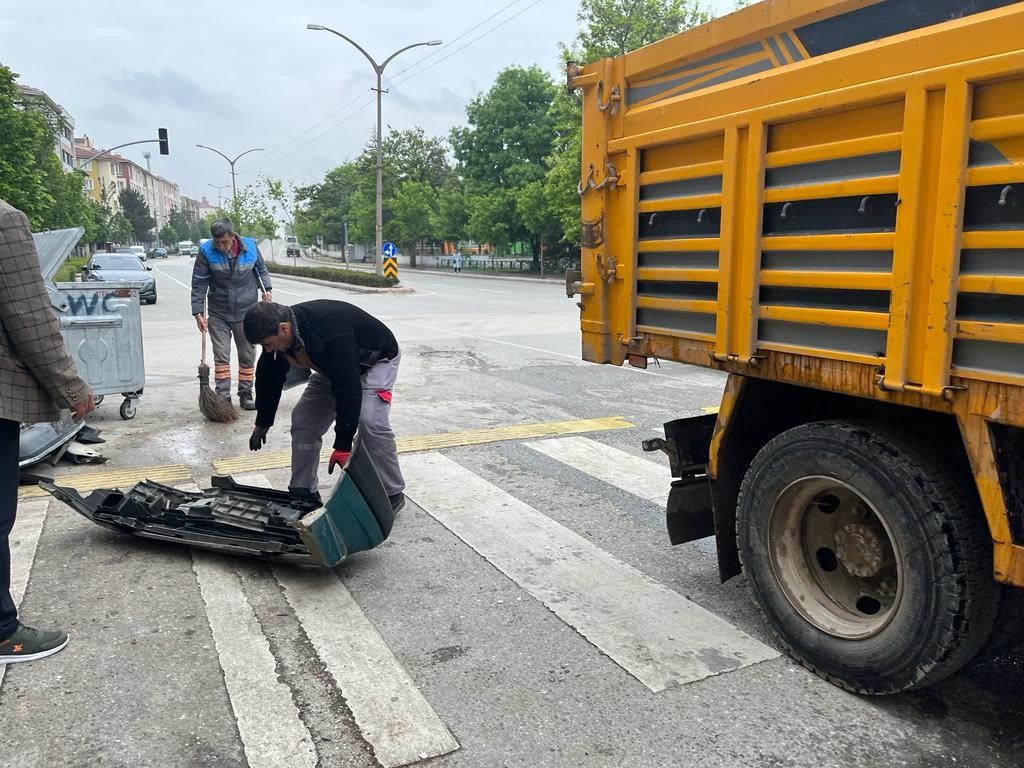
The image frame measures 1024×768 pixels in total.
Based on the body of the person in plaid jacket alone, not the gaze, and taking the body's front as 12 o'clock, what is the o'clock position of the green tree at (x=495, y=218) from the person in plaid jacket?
The green tree is roughly at 10 o'clock from the person in plaid jacket.

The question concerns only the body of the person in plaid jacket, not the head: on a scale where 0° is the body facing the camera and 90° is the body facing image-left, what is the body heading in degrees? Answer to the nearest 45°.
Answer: approximately 270°

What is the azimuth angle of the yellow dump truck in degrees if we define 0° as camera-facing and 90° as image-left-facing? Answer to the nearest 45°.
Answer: approximately 315°

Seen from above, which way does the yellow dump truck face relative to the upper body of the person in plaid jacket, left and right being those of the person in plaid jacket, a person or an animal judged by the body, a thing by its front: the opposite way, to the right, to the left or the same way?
to the right

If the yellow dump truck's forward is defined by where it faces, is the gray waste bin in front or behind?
behind

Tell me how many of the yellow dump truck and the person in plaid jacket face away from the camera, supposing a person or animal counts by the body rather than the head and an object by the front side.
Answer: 0

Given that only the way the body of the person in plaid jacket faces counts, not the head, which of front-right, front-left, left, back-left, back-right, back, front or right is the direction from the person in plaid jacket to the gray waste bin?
left

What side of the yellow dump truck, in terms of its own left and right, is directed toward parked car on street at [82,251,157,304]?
back

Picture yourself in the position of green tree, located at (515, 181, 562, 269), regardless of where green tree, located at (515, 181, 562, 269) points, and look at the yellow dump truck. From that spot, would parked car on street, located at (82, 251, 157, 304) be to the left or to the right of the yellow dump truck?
right

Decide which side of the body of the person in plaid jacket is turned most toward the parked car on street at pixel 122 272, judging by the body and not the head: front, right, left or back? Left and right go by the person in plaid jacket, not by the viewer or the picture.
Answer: left
